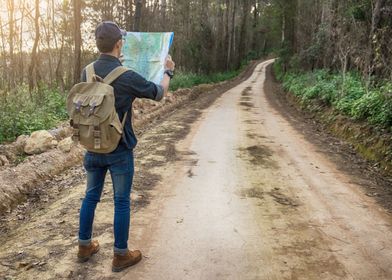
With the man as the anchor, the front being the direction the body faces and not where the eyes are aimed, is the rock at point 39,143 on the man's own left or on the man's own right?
on the man's own left

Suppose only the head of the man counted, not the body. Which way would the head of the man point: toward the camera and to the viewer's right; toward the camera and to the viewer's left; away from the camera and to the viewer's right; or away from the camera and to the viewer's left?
away from the camera and to the viewer's right

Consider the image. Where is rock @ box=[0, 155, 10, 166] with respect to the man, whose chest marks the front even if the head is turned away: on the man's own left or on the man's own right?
on the man's own left

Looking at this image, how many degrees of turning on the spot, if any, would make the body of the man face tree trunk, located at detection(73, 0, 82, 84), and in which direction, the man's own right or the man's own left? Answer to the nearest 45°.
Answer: approximately 45° to the man's own left

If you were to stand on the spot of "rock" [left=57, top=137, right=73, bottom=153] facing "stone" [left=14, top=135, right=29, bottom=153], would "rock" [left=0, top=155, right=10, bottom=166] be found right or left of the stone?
left

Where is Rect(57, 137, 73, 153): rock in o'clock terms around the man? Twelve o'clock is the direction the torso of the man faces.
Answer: The rock is roughly at 10 o'clock from the man.

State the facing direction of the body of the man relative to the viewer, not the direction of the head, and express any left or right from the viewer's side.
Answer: facing away from the viewer and to the right of the viewer

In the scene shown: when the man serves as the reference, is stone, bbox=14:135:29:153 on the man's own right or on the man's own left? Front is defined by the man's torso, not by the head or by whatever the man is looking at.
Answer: on the man's own left
